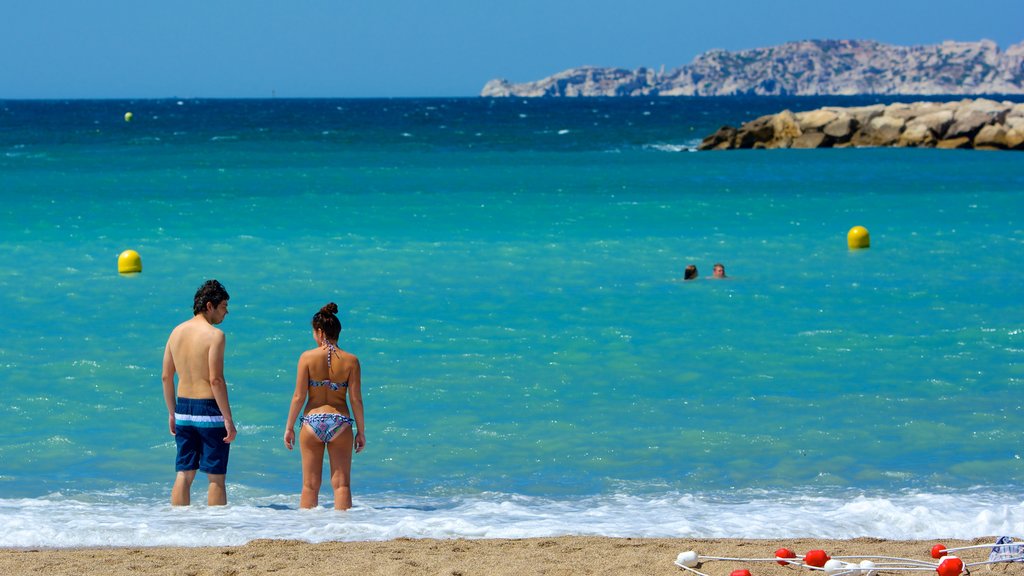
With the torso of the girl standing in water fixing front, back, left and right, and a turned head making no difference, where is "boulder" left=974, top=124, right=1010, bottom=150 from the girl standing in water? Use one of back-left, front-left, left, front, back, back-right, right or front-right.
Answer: front-right

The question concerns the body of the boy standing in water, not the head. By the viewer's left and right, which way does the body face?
facing away from the viewer and to the right of the viewer

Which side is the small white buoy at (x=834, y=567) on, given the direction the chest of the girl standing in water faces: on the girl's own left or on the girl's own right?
on the girl's own right

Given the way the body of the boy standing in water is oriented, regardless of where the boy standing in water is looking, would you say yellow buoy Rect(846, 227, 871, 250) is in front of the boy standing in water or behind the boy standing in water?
in front

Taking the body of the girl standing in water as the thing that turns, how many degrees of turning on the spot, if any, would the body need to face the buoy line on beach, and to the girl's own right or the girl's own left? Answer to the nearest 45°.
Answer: approximately 135° to the girl's own right

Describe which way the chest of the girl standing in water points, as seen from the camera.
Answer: away from the camera

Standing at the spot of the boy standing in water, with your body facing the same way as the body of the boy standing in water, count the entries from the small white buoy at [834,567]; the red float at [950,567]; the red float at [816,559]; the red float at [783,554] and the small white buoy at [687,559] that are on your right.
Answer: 5

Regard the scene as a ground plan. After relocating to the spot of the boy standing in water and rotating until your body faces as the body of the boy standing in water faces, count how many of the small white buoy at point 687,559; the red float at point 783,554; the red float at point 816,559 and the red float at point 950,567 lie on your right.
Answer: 4

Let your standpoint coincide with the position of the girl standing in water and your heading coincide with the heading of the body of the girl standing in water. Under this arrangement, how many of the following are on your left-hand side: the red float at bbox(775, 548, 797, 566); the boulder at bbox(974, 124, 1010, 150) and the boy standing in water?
1

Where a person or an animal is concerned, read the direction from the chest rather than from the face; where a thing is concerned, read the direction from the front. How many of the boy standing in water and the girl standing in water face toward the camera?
0

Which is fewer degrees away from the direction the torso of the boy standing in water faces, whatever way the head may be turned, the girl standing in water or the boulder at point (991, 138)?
the boulder

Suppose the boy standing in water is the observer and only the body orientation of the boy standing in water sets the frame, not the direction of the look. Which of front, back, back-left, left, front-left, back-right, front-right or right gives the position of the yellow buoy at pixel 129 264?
front-left
